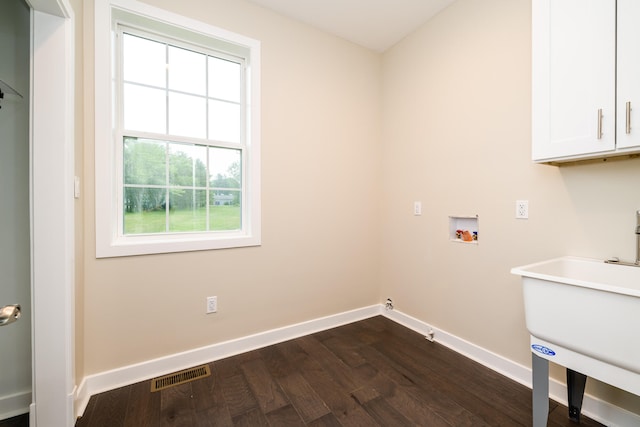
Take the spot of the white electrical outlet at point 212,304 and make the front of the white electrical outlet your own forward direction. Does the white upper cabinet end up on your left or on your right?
on your left

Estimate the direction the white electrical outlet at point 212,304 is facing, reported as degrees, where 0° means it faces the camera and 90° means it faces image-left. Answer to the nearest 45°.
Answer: approximately 0°

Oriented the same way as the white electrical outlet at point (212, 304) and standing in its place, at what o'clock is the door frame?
The door frame is roughly at 2 o'clock from the white electrical outlet.
